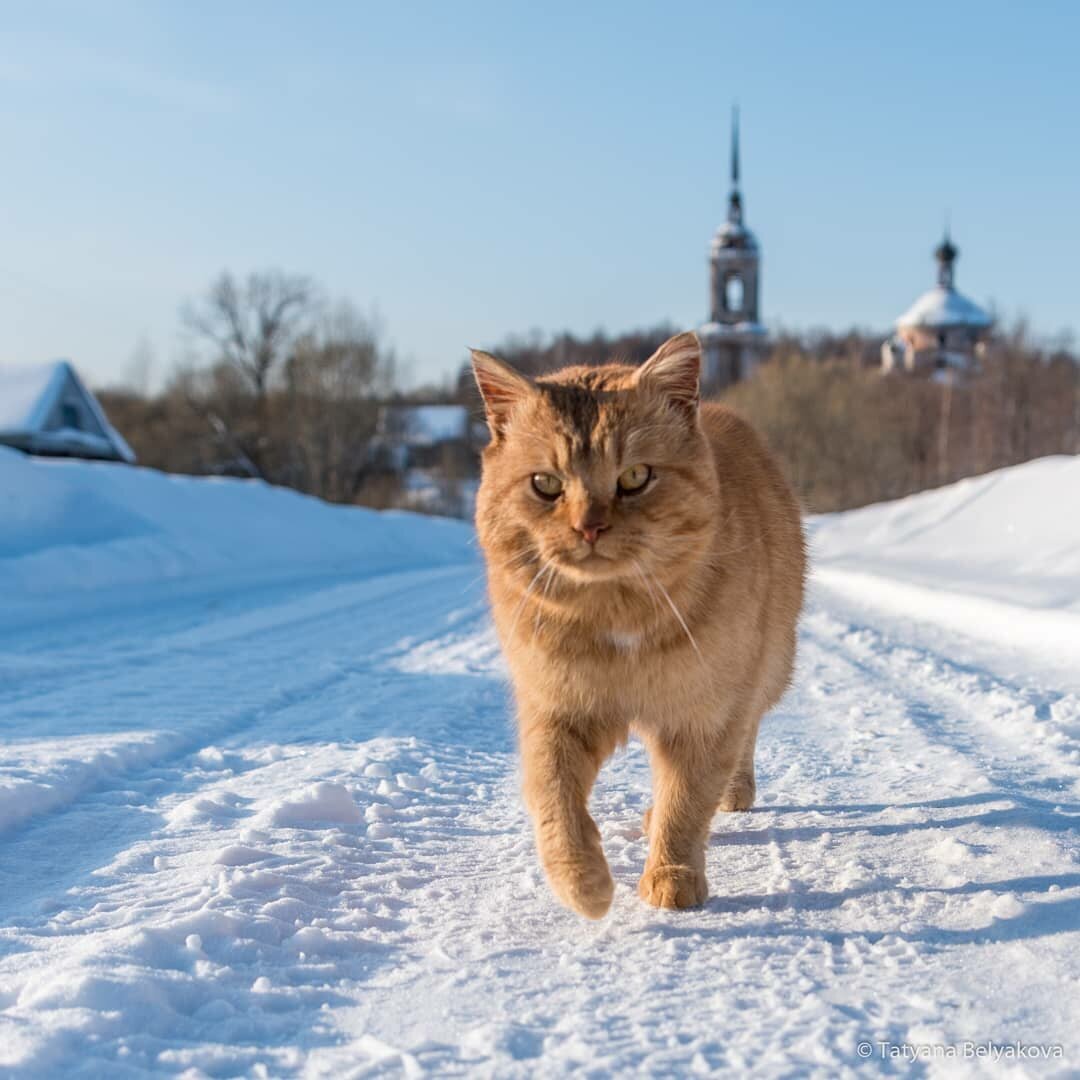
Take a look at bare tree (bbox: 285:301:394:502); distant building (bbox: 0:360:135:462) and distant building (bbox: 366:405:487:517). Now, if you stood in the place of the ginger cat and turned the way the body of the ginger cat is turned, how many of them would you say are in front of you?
0

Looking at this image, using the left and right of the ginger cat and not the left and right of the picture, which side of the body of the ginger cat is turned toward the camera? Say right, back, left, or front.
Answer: front

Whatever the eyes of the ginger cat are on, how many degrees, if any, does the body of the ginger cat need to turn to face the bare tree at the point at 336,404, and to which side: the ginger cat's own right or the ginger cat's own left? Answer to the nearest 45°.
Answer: approximately 180°

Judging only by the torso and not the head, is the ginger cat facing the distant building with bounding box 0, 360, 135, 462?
no

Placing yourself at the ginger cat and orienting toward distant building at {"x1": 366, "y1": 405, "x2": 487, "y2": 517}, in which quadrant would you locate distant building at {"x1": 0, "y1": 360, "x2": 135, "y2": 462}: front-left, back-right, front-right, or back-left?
front-left

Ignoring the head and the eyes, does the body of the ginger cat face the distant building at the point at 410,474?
no
